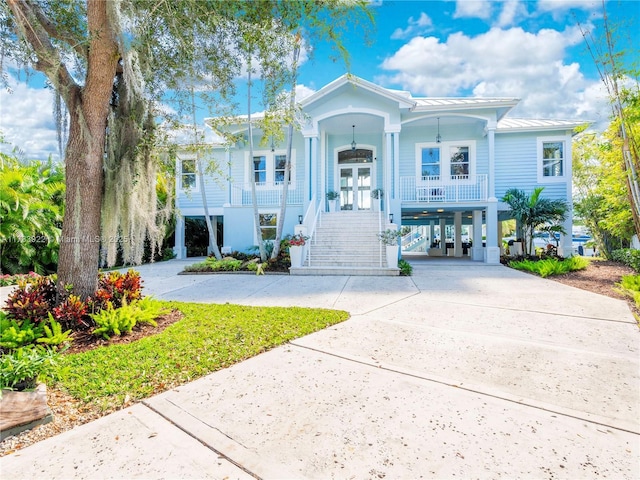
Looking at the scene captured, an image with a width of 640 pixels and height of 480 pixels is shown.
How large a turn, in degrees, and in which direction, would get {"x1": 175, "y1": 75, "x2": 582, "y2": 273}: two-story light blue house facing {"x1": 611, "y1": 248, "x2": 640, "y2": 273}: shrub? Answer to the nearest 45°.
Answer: approximately 90° to its left

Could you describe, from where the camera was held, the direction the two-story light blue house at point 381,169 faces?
facing the viewer

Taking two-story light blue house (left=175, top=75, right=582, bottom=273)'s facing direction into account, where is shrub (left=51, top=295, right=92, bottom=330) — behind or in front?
in front

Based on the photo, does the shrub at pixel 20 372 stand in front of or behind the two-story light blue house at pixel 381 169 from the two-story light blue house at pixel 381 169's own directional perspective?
in front

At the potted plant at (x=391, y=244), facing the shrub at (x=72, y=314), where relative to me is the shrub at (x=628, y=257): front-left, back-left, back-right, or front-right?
back-left

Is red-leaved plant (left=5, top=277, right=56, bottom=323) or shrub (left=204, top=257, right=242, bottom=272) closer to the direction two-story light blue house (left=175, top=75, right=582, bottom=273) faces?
the red-leaved plant

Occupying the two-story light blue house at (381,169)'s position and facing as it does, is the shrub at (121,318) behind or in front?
in front

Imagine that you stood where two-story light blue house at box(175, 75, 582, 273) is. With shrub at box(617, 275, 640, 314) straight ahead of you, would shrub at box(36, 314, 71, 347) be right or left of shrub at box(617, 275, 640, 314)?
right
